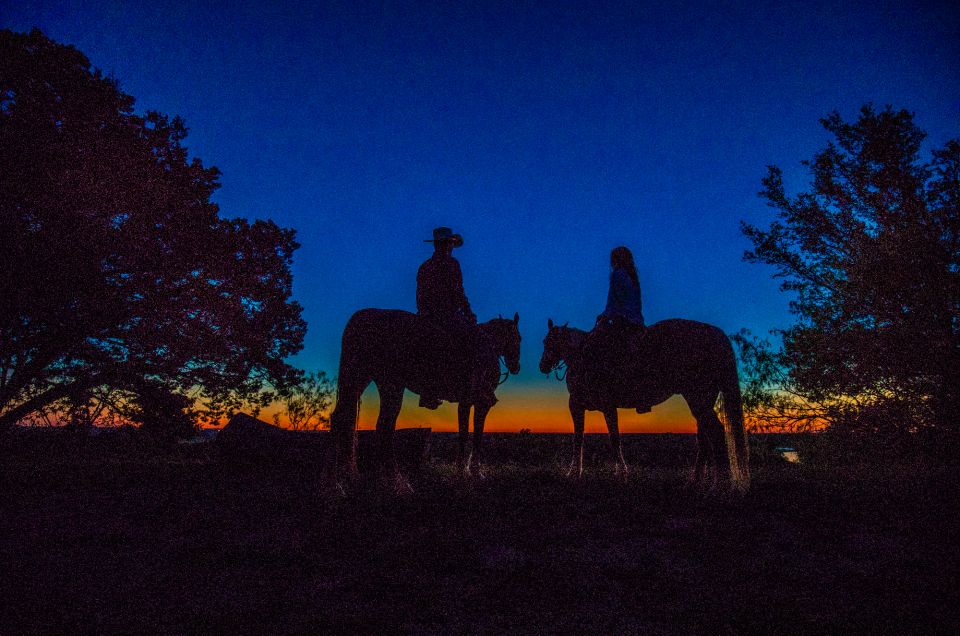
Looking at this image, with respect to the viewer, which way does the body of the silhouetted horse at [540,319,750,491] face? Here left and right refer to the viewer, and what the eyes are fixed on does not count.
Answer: facing to the left of the viewer

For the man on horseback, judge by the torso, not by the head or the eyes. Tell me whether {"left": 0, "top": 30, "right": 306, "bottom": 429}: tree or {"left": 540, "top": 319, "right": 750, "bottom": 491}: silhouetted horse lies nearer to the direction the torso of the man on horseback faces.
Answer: the silhouetted horse

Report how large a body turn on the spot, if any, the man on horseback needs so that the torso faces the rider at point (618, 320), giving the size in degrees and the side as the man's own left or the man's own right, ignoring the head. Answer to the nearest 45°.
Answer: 0° — they already face them

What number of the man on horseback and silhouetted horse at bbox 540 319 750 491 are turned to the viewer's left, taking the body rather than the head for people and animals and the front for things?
1

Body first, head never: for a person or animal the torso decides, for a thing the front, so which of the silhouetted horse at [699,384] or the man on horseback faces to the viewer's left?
the silhouetted horse

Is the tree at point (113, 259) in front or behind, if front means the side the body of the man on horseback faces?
behind

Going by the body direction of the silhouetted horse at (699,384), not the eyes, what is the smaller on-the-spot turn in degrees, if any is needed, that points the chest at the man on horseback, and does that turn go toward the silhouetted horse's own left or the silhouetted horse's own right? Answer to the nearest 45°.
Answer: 0° — it already faces them

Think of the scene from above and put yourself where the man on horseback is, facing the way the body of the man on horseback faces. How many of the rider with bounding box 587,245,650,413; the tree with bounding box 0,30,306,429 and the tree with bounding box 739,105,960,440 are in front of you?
2

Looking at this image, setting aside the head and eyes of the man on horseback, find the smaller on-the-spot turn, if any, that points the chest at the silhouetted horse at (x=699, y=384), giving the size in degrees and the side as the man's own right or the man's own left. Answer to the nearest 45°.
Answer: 0° — they already face it

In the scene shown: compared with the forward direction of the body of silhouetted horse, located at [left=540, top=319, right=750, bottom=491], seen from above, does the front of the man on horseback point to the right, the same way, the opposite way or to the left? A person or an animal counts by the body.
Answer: the opposite way

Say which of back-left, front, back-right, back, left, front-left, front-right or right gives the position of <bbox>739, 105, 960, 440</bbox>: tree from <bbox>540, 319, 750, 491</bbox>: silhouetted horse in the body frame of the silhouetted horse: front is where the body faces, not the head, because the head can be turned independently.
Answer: back-right

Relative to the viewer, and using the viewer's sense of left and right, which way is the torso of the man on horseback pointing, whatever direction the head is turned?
facing to the right of the viewer

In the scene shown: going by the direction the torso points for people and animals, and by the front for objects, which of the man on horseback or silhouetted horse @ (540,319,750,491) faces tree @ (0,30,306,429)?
the silhouetted horse
